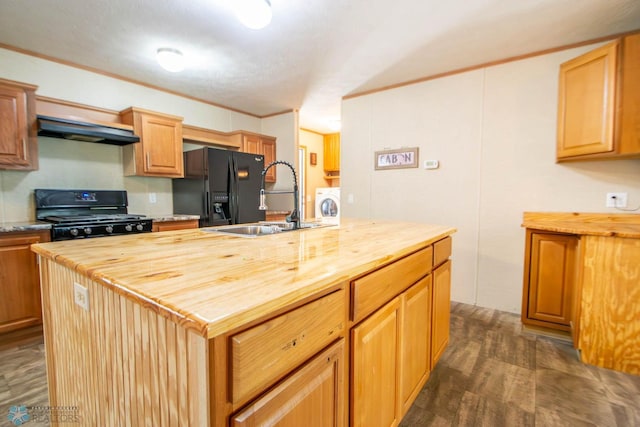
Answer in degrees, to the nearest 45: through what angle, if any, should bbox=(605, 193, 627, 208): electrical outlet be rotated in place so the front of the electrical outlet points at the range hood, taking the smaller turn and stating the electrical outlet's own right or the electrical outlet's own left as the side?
approximately 45° to the electrical outlet's own right

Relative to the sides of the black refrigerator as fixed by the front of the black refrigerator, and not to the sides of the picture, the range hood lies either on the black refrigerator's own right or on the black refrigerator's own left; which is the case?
on the black refrigerator's own right

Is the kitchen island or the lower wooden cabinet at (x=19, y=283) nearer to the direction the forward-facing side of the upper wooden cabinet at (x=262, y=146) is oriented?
the kitchen island

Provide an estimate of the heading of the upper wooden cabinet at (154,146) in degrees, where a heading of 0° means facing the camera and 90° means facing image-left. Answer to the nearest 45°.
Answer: approximately 315°

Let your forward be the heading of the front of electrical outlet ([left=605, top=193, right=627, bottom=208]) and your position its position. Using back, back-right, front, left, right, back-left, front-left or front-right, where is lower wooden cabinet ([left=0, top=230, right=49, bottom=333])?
front-right

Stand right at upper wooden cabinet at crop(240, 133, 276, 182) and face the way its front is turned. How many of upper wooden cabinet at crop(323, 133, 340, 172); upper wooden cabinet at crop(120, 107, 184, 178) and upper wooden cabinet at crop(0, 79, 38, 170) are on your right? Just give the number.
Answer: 2
